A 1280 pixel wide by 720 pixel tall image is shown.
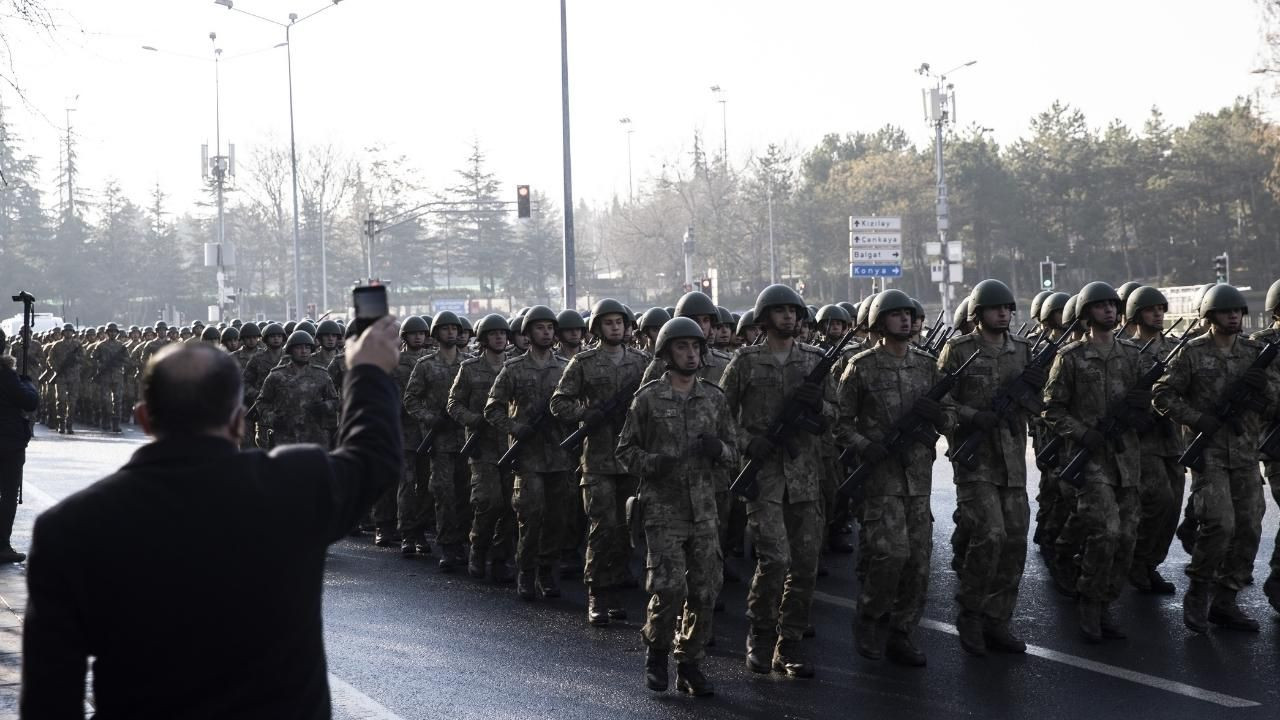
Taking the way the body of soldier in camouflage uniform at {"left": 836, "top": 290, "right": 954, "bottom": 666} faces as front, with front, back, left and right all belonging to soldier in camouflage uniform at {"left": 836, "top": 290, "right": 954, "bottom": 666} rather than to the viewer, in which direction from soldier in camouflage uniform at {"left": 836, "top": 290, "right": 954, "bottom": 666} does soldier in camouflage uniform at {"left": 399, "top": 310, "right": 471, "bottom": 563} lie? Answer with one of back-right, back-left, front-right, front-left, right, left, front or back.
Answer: back

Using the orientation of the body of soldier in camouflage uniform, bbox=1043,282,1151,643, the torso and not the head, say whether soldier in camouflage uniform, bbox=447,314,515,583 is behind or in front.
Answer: behind

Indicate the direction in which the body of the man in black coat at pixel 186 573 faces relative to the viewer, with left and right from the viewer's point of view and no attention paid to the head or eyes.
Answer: facing away from the viewer

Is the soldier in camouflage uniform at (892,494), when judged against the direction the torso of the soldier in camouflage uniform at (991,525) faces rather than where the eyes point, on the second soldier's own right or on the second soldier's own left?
on the second soldier's own right

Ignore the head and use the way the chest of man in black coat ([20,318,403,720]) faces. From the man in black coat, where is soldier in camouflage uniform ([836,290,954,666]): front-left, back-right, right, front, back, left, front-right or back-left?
front-right

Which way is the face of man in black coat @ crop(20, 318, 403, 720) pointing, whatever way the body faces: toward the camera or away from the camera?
away from the camera

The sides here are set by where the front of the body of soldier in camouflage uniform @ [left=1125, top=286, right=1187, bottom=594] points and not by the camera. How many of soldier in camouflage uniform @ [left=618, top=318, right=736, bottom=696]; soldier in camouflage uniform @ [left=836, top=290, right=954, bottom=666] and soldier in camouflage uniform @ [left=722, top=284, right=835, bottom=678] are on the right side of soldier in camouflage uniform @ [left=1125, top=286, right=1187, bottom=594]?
3

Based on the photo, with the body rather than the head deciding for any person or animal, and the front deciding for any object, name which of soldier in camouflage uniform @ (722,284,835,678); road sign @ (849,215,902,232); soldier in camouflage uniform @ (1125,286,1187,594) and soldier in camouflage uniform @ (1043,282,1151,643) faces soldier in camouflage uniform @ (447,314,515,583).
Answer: the road sign

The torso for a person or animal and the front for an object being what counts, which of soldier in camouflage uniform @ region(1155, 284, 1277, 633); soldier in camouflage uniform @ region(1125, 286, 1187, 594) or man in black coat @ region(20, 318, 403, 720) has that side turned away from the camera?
the man in black coat

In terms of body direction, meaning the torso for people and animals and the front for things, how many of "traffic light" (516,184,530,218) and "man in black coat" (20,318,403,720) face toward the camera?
1

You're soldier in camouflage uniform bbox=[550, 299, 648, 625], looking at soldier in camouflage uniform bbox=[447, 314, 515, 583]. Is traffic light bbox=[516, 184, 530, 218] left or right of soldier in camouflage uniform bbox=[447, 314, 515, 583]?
right

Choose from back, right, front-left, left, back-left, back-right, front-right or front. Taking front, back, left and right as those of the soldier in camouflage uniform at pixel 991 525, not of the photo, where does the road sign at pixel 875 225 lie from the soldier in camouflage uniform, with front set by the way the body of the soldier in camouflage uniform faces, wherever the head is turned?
back-left

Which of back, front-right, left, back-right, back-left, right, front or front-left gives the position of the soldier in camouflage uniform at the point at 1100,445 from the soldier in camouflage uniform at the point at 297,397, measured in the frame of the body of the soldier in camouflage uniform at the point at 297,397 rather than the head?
front-left

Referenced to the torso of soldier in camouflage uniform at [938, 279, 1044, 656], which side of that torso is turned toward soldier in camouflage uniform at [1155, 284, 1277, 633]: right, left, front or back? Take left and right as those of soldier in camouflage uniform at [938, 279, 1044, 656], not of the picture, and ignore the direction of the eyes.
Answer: left
